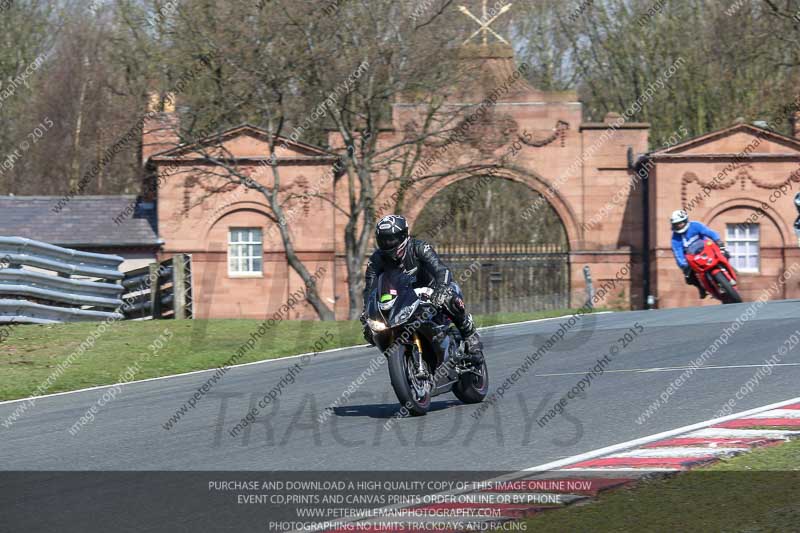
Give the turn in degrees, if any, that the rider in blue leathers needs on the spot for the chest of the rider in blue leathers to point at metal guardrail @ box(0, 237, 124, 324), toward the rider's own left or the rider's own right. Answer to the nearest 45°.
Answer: approximately 45° to the rider's own right

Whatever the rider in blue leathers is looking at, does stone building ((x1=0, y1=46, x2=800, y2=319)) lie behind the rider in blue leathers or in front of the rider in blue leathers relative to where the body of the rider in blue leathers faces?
behind

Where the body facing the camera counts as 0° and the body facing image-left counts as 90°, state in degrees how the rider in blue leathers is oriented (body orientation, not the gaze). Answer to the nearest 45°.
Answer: approximately 0°

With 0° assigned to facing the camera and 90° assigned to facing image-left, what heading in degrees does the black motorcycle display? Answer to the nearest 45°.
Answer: approximately 45°

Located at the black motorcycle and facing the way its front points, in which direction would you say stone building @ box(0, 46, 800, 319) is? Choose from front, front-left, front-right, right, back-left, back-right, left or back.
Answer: back-right

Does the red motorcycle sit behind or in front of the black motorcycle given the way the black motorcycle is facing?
behind

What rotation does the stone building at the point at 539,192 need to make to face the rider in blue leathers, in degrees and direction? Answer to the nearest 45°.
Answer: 0° — it already faces them

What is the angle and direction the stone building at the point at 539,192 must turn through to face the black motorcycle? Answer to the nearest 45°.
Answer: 0° — it already faces it
